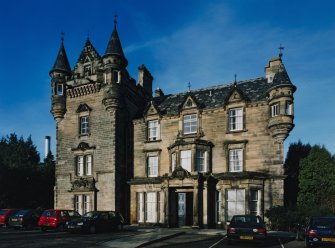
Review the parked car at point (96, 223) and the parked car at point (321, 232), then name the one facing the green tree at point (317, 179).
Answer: the parked car at point (321, 232)

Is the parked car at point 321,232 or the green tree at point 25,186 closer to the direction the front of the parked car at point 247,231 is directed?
the green tree

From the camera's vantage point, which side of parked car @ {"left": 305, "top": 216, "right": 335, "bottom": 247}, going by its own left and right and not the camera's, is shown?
back

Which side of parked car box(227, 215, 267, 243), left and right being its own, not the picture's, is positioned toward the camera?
back

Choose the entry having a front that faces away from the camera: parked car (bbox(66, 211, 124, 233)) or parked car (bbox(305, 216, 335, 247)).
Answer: parked car (bbox(305, 216, 335, 247))

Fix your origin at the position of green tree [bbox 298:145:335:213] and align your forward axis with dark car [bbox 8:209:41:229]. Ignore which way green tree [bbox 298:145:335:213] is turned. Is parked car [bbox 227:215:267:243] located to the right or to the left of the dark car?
left

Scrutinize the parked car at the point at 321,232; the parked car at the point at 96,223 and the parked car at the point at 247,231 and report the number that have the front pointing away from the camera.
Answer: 2
